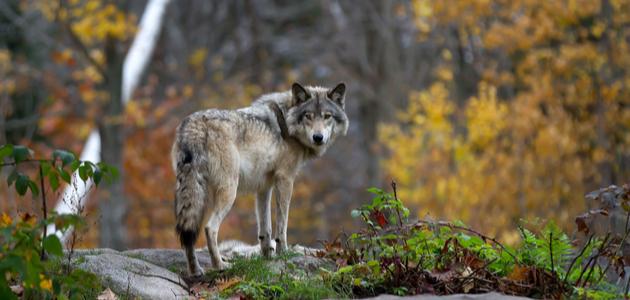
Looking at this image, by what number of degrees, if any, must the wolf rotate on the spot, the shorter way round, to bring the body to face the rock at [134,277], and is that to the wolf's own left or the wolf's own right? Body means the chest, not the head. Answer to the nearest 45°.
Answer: approximately 180°

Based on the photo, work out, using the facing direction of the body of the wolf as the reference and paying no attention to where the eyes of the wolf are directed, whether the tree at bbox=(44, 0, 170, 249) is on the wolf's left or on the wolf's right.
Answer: on the wolf's left

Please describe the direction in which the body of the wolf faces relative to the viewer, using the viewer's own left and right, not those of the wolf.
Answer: facing away from the viewer and to the right of the viewer

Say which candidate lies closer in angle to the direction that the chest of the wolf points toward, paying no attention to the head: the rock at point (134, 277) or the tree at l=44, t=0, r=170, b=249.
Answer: the tree
